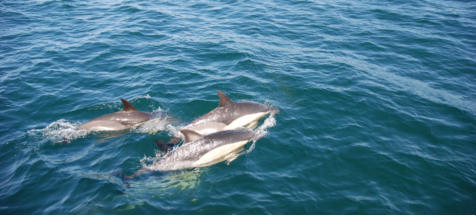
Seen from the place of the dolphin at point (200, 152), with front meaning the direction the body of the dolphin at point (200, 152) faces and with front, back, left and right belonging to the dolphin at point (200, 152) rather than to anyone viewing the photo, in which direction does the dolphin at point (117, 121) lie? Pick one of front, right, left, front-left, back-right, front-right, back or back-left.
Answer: back-left

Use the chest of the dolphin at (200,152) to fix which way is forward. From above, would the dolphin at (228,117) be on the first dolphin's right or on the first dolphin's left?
on the first dolphin's left

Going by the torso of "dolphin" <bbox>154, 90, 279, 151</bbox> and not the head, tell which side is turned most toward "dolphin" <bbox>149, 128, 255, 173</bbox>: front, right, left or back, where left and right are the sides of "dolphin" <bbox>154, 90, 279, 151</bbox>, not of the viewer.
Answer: right

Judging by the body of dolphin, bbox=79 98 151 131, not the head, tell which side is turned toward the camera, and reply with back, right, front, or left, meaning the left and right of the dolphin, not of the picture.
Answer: right

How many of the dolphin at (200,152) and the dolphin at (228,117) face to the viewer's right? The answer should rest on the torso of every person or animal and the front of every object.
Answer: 2

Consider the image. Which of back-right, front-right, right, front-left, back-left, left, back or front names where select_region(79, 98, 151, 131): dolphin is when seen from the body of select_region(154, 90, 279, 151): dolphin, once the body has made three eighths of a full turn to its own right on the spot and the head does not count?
front-right

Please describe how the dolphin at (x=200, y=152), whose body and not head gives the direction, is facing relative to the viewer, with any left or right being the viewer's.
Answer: facing to the right of the viewer

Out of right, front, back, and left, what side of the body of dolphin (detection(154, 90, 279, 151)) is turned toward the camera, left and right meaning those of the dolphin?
right
